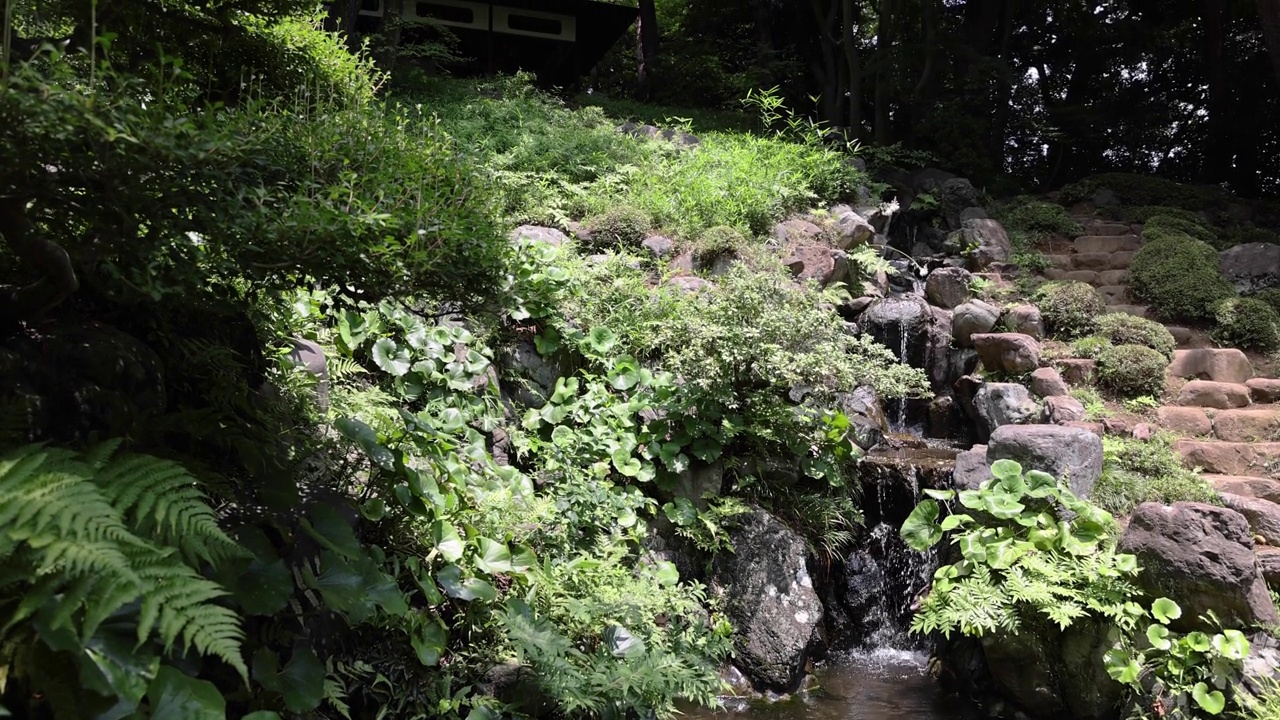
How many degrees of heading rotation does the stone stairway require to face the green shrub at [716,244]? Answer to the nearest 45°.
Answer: approximately 45° to its right

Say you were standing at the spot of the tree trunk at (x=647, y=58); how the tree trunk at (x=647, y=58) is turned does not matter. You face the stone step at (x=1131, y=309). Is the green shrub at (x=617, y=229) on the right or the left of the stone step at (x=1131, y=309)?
right

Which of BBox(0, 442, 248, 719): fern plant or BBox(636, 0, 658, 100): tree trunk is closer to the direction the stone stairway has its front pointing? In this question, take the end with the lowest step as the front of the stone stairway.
the fern plant

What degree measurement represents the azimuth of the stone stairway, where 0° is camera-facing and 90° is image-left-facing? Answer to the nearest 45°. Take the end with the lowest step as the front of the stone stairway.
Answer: approximately 0°

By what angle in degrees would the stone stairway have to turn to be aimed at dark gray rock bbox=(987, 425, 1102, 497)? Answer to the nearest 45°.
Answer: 0° — it already faces it

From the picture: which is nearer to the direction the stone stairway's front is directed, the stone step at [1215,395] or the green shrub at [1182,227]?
the stone step

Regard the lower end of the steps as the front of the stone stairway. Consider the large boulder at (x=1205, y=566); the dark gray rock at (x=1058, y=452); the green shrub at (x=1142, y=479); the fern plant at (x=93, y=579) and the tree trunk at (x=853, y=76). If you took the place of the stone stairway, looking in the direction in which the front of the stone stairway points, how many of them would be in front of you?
4

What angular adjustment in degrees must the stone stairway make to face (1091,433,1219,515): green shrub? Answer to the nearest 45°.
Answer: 0° — it already faces it
